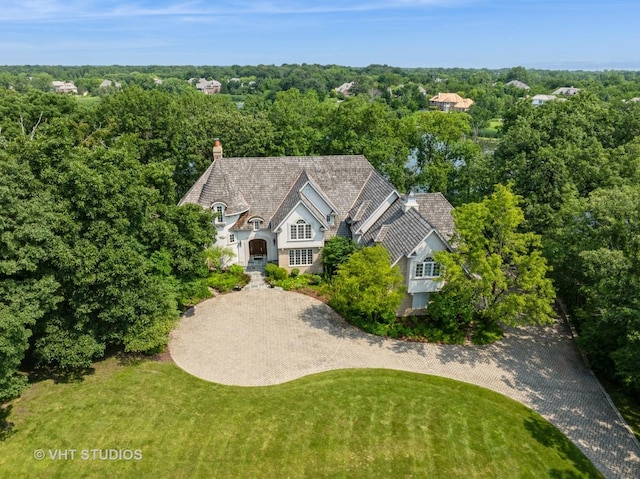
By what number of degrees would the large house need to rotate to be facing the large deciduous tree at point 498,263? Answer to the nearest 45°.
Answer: approximately 45° to its left

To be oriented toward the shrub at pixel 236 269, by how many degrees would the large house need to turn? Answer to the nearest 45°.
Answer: approximately 90° to its right

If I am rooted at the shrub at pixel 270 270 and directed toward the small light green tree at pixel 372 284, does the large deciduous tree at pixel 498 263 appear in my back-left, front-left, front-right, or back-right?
front-left

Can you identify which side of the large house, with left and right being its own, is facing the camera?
front
